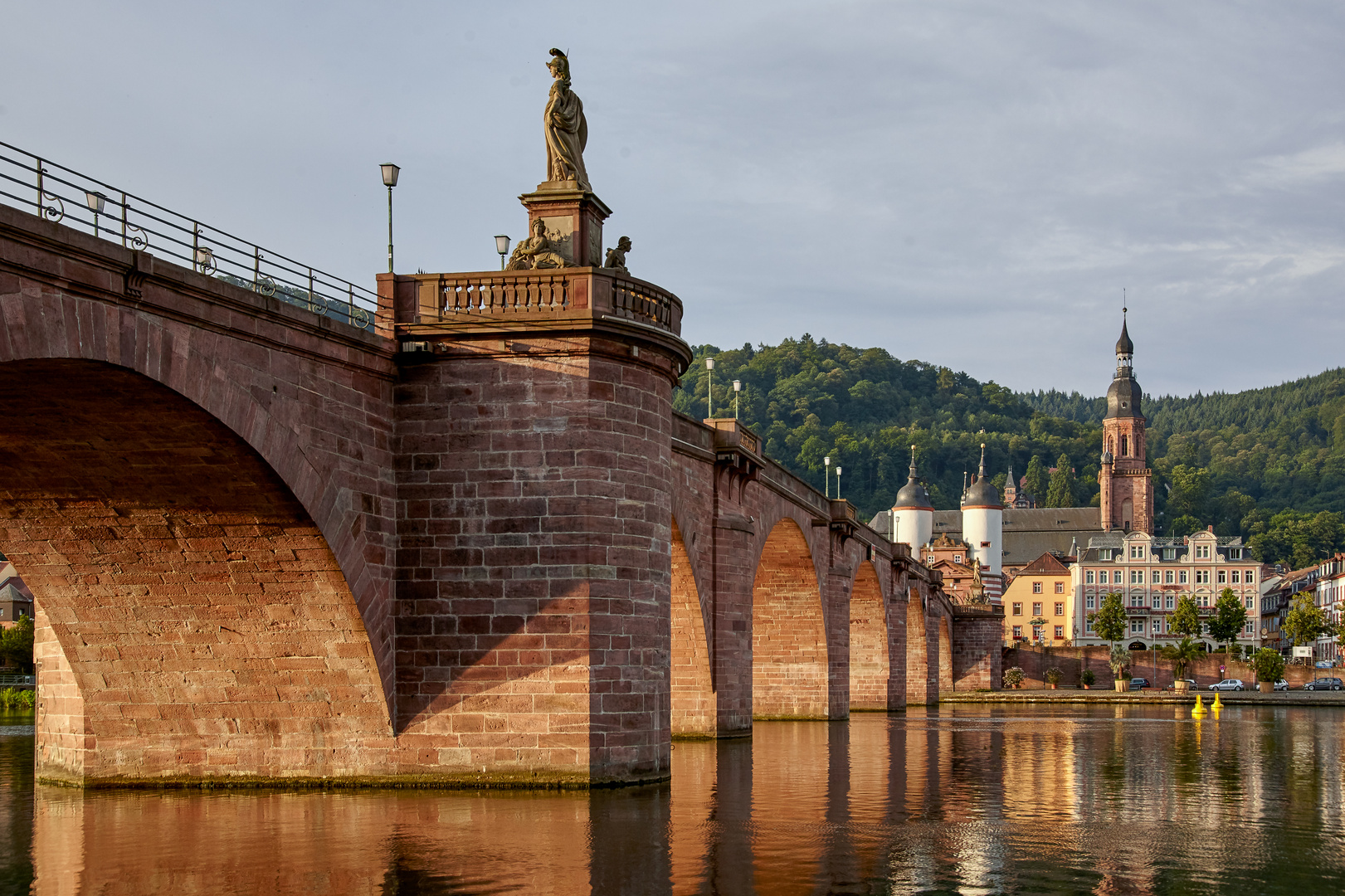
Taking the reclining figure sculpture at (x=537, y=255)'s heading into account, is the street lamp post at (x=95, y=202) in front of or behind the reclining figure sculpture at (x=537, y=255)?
in front

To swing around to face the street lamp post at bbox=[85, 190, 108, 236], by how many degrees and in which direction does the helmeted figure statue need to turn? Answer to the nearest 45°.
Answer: approximately 45° to its left

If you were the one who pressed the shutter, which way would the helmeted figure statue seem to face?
facing to the left of the viewer

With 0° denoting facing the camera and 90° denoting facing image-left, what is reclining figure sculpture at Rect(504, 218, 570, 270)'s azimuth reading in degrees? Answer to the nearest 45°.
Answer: approximately 0°
